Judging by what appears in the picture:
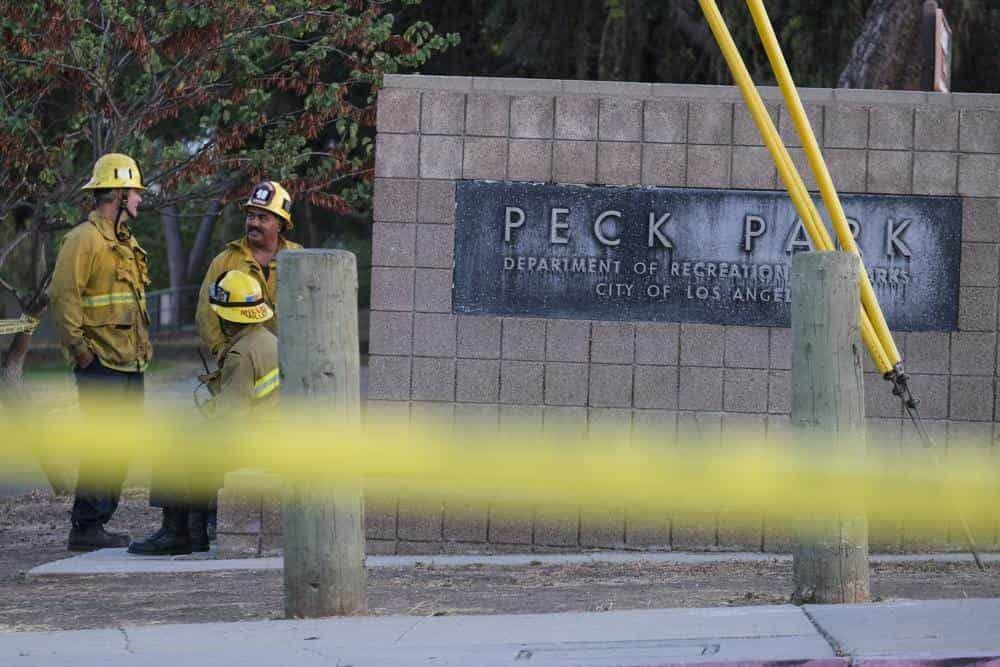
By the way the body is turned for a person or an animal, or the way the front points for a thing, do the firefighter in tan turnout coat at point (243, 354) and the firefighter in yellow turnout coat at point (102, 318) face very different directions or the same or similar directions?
very different directions

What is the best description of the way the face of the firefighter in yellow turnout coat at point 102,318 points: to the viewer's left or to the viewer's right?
to the viewer's right

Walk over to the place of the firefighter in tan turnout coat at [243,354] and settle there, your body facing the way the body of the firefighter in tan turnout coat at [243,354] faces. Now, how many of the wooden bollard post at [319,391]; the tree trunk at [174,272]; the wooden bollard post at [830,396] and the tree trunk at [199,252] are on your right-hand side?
2

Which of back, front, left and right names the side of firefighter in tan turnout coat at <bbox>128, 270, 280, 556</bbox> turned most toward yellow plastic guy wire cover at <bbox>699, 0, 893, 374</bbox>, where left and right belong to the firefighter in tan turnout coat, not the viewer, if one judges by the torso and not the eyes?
back

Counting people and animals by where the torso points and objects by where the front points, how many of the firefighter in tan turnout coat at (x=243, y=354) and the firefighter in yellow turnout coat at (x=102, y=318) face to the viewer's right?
1

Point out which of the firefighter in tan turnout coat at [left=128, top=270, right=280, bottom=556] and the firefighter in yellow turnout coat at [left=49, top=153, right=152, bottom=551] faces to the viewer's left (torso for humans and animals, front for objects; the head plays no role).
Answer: the firefighter in tan turnout coat at [left=128, top=270, right=280, bottom=556]

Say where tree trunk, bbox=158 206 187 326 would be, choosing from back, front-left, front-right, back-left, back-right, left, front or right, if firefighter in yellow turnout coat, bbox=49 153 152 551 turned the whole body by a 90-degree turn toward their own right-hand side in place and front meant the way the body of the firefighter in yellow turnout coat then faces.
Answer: back

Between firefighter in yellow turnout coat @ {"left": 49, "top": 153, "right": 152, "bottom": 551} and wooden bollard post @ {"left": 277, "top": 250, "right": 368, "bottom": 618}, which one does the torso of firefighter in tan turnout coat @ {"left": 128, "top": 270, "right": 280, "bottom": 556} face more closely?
the firefighter in yellow turnout coat

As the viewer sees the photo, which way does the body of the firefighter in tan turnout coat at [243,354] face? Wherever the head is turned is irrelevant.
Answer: to the viewer's left

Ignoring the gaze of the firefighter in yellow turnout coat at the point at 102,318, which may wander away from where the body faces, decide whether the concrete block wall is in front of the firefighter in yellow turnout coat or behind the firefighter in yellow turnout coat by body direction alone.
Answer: in front

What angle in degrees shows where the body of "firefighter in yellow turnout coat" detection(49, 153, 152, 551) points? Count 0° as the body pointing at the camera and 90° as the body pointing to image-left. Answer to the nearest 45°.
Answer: approximately 270°

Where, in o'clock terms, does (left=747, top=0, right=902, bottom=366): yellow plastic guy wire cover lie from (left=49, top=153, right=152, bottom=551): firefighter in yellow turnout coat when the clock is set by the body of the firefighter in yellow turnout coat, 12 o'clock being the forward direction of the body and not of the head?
The yellow plastic guy wire cover is roughly at 1 o'clock from the firefighter in yellow turnout coat.
